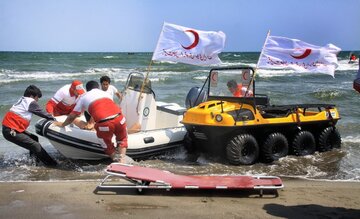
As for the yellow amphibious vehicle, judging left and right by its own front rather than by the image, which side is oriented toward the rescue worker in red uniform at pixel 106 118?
front

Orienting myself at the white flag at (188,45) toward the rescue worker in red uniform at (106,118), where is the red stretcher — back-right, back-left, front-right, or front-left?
front-left

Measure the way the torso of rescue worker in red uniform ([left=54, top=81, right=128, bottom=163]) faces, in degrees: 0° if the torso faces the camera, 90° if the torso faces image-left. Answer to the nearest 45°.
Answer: approximately 135°

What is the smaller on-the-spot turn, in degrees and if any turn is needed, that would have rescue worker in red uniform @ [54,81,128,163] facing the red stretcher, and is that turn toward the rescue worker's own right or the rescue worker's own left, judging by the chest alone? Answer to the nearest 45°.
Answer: approximately 180°

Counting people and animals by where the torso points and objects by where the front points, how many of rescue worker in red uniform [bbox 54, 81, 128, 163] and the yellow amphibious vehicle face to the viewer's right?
0

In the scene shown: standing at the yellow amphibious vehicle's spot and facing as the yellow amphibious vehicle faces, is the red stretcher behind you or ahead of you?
ahead

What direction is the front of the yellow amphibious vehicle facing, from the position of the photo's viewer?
facing the viewer and to the left of the viewer

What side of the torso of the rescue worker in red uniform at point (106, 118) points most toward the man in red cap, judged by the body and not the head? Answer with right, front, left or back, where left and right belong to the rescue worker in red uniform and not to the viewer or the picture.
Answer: front
